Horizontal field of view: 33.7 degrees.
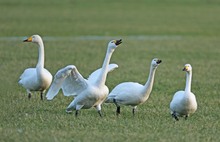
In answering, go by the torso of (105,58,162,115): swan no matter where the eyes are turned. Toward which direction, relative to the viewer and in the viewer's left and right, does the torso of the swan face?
facing to the right of the viewer

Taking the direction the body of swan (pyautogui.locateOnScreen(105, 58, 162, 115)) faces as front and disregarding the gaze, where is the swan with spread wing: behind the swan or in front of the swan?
behind
